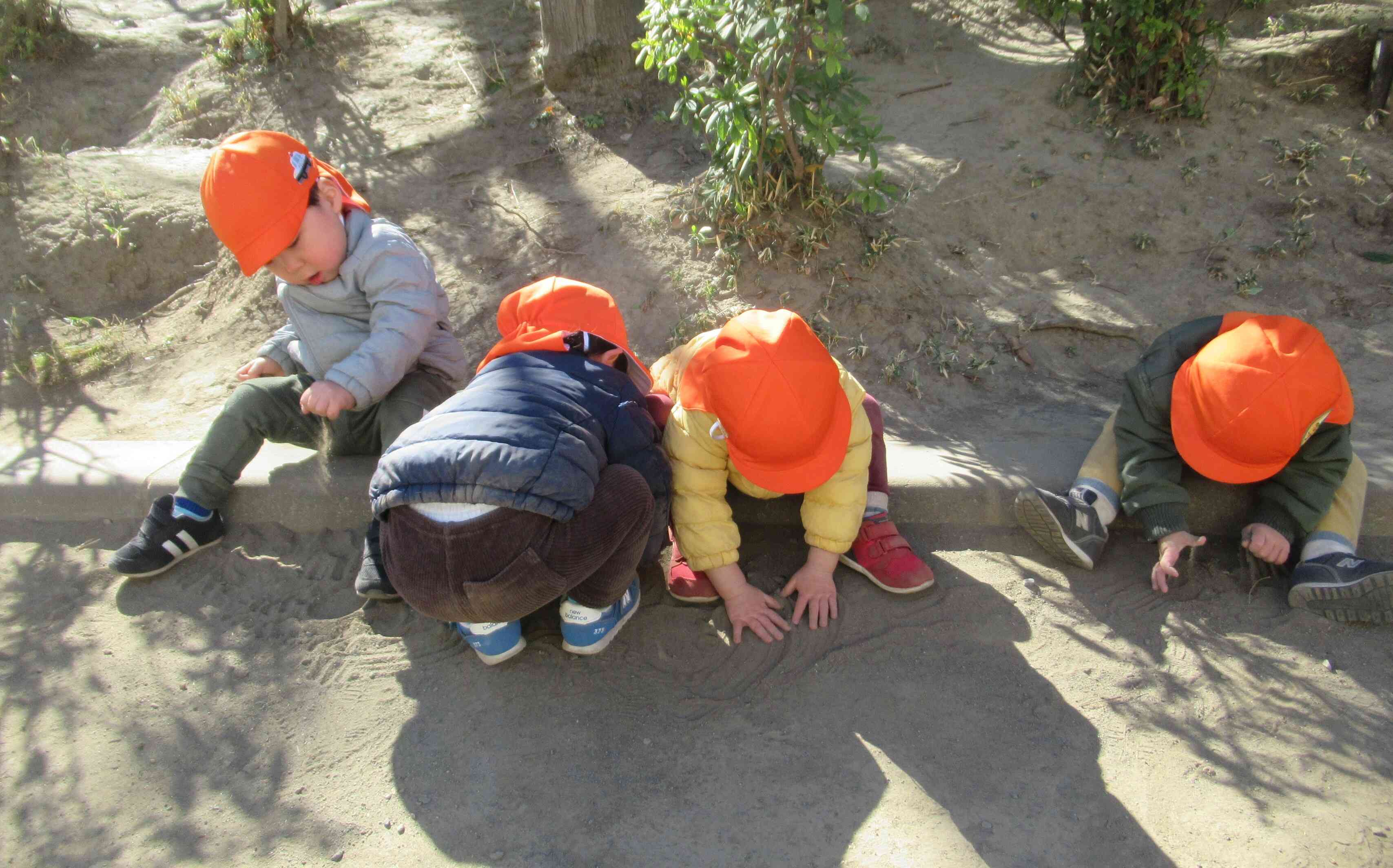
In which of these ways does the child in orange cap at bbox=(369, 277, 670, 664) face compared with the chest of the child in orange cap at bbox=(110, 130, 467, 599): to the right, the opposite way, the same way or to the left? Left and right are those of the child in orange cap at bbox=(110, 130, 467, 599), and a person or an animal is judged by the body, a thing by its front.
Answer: the opposite way

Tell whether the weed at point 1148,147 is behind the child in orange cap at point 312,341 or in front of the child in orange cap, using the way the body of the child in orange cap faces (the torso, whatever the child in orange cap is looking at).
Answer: behind

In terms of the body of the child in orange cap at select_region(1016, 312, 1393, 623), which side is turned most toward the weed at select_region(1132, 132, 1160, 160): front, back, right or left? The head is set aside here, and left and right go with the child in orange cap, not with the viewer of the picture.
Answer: back

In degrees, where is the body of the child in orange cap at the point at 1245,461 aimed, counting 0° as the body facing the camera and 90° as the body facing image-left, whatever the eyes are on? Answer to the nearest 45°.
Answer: approximately 0°

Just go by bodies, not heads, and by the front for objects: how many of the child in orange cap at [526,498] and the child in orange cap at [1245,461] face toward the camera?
1

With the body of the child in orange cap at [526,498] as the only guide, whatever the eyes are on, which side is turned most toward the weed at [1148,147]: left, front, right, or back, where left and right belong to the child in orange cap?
front

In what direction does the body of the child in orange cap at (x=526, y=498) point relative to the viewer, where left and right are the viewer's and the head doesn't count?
facing away from the viewer and to the right of the viewer
